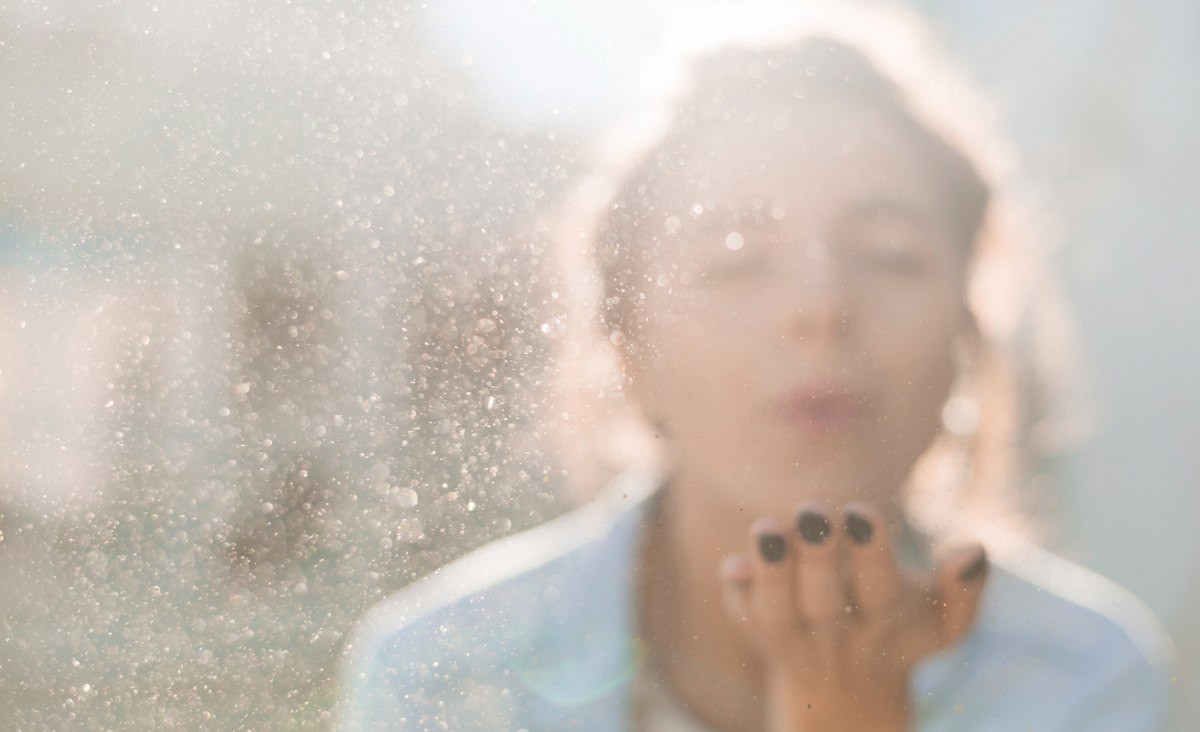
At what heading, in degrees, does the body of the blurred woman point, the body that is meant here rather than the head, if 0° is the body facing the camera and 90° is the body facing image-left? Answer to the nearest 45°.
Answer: approximately 0°
